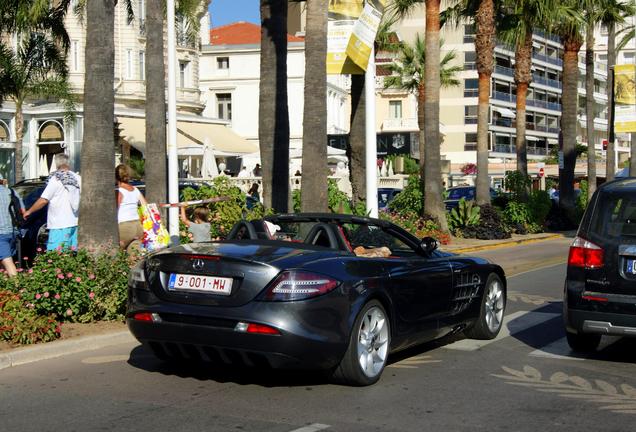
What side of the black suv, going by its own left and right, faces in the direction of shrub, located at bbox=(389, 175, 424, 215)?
front

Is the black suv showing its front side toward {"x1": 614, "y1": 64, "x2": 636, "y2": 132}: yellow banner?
yes

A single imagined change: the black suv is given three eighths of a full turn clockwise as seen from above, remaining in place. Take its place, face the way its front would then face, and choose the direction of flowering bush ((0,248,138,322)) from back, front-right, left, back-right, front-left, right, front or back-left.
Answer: back-right

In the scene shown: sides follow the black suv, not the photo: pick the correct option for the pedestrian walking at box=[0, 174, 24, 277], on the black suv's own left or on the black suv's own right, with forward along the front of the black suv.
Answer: on the black suv's own left

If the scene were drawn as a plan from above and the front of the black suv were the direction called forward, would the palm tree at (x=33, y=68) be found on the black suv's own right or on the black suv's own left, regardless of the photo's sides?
on the black suv's own left

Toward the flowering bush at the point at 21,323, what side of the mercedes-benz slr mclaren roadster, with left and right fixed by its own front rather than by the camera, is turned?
left

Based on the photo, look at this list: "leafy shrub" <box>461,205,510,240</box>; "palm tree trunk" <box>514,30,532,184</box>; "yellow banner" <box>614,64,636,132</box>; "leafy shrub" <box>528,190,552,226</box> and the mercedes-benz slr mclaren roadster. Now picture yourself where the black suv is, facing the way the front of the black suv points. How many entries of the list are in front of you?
4

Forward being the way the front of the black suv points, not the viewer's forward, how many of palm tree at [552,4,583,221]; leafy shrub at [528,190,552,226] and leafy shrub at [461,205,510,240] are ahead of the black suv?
3

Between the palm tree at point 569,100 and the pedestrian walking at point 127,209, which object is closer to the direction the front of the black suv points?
the palm tree

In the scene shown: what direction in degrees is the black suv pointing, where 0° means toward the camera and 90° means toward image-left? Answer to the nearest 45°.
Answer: approximately 180°

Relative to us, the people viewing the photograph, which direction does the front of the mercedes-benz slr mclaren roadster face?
facing away from the viewer and to the right of the viewer

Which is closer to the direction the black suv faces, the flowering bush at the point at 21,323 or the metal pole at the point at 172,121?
the metal pole

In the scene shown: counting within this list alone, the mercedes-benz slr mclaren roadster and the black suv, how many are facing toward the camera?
0

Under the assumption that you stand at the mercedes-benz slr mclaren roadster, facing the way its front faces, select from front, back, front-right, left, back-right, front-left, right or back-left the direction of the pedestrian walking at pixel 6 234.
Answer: left

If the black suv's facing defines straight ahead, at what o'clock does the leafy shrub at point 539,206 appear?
The leafy shrub is roughly at 12 o'clock from the black suv.

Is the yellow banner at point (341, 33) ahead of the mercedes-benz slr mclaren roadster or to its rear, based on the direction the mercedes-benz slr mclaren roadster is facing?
ahead

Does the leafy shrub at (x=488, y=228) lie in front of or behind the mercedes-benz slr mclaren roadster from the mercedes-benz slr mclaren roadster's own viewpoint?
in front
